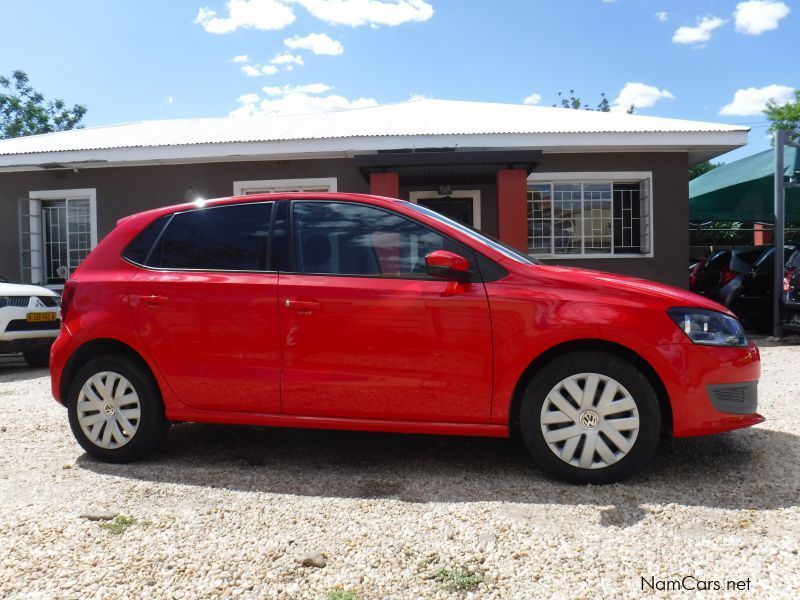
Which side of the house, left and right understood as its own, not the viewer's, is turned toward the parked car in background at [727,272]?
left

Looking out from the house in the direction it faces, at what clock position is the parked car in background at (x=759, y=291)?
The parked car in background is roughly at 9 o'clock from the house.

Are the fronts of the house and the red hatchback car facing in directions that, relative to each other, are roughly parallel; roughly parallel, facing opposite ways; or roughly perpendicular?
roughly perpendicular

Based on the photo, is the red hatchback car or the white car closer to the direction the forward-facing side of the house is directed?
the red hatchback car

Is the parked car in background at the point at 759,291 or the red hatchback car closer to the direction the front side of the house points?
the red hatchback car

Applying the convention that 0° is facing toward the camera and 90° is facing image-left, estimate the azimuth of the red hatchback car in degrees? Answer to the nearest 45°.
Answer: approximately 270°

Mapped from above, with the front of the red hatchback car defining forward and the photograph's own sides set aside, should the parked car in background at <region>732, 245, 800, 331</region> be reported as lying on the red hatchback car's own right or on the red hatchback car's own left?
on the red hatchback car's own left

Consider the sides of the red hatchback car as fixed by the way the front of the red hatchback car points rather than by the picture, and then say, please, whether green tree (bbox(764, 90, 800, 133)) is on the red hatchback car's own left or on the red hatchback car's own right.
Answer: on the red hatchback car's own left

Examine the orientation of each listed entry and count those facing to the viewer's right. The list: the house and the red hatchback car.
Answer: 1

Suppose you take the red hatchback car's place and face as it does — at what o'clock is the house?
The house is roughly at 9 o'clock from the red hatchback car.
